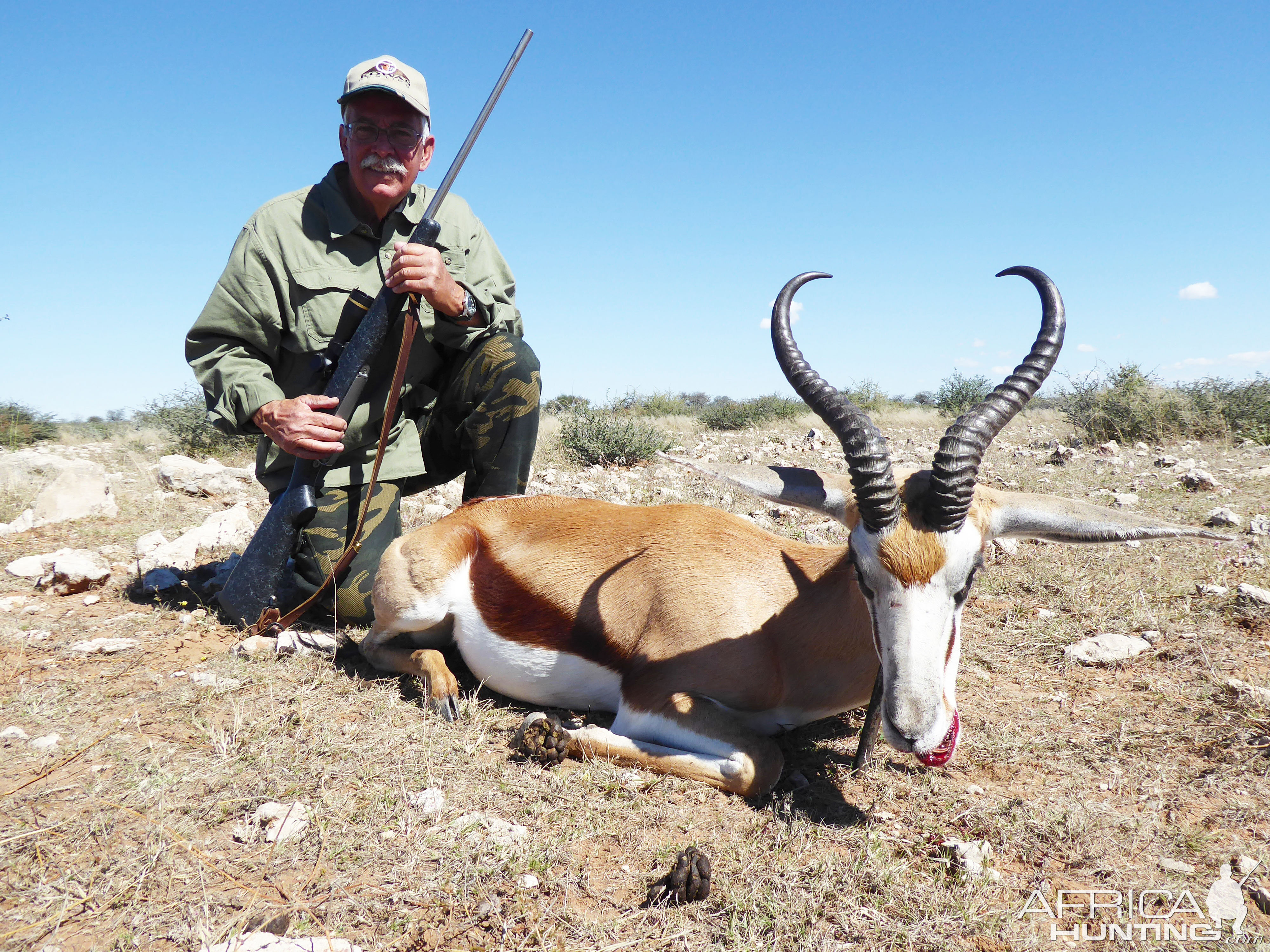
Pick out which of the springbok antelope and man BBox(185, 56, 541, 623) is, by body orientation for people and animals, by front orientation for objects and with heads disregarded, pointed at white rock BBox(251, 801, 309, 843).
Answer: the man

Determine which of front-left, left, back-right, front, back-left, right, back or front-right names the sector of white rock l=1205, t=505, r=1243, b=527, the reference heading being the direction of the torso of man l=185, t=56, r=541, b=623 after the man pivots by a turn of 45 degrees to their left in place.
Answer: front-left

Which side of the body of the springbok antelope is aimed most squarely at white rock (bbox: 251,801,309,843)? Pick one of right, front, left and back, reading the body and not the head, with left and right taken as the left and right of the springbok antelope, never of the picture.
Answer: right

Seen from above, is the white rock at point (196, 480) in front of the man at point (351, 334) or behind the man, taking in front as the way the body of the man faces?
behind

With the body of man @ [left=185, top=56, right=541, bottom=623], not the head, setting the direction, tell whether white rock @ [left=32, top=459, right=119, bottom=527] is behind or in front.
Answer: behind

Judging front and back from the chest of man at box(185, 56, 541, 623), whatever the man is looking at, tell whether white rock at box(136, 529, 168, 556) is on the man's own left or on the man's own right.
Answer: on the man's own right

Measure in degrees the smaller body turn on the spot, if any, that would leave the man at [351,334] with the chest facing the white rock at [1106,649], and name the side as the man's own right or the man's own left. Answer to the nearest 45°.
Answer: approximately 45° to the man's own left

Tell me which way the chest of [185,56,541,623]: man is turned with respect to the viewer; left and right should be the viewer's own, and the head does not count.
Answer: facing the viewer

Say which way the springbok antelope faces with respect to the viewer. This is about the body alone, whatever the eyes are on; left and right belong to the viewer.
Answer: facing the viewer and to the right of the viewer

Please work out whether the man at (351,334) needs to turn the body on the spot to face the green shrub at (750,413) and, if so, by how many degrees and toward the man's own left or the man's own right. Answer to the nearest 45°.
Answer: approximately 135° to the man's own left

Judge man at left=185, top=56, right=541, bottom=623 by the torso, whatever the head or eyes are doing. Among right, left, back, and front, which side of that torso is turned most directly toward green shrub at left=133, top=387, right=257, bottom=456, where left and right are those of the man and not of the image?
back

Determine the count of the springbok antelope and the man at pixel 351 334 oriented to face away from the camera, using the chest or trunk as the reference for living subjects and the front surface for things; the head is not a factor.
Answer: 0

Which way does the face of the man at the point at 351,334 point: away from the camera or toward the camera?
toward the camera
